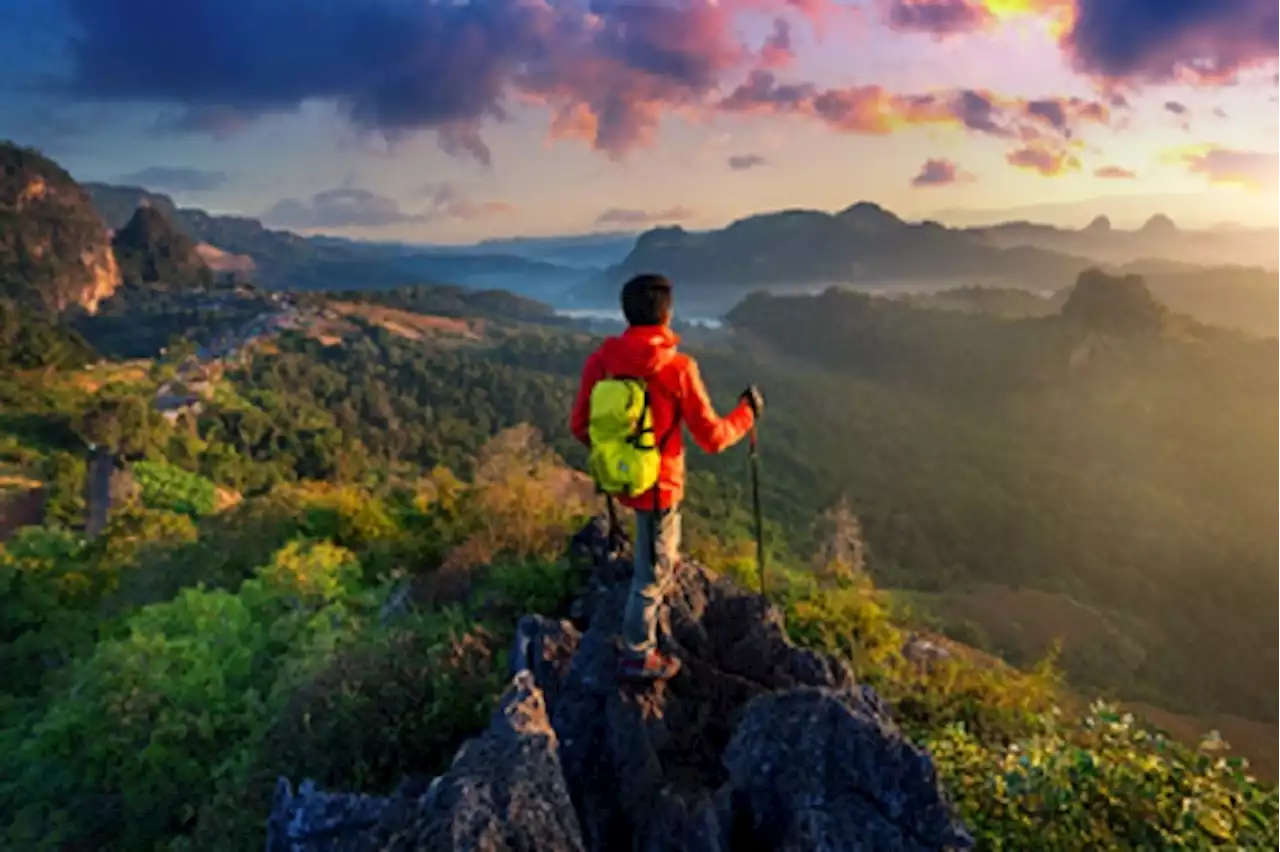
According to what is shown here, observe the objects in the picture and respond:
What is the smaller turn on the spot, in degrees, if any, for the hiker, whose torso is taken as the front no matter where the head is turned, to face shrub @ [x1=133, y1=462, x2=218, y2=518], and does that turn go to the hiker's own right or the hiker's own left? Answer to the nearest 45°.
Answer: approximately 90° to the hiker's own left

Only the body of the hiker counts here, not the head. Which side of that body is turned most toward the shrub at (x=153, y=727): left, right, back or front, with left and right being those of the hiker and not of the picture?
left

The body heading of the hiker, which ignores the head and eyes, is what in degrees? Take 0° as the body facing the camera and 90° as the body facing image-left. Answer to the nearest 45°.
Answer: approximately 225°

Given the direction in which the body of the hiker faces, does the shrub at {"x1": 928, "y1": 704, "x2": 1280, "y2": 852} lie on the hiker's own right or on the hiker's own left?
on the hiker's own right
